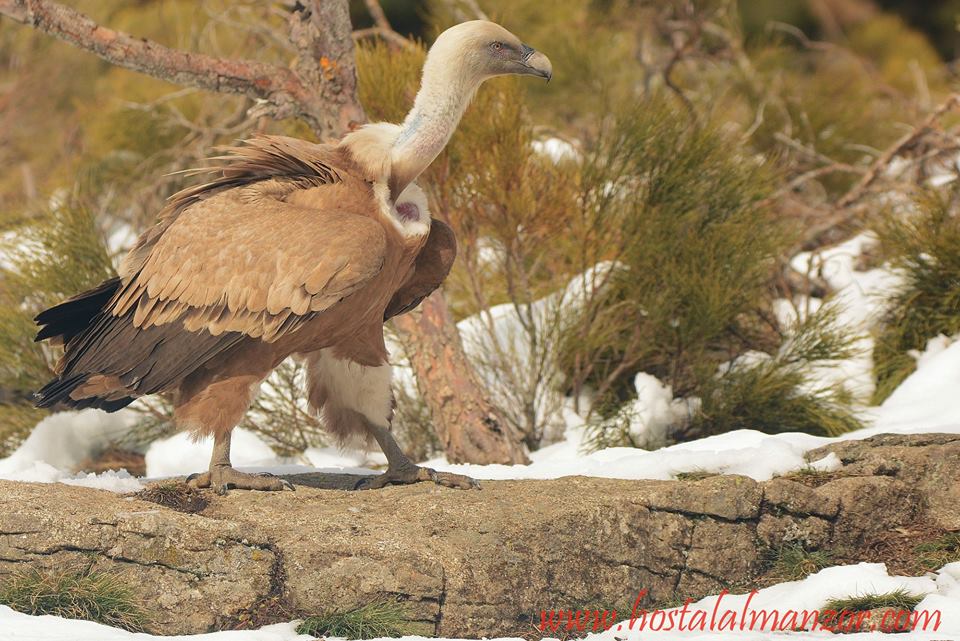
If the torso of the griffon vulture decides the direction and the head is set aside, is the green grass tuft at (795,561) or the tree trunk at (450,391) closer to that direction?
the green grass tuft

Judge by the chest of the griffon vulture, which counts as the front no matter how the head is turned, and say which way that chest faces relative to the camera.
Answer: to the viewer's right

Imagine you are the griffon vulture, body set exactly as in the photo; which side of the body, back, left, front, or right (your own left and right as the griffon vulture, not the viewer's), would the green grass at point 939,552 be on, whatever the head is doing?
front

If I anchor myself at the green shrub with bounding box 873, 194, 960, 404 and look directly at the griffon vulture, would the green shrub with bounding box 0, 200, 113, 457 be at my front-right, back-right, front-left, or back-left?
front-right

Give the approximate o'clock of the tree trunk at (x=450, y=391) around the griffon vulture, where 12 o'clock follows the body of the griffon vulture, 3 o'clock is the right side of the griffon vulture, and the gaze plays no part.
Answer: The tree trunk is roughly at 10 o'clock from the griffon vulture.

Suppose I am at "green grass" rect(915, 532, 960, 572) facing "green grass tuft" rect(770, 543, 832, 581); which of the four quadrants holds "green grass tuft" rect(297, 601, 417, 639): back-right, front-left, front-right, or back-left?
front-left

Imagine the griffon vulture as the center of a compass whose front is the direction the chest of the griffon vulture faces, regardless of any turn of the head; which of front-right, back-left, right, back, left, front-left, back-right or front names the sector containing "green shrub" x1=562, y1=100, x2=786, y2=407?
front-left

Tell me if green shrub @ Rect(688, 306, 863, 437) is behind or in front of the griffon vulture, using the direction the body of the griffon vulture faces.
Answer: in front

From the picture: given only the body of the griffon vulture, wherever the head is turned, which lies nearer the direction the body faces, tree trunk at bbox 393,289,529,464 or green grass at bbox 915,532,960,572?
the green grass

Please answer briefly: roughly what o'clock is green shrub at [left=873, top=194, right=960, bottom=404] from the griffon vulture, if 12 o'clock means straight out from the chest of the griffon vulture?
The green shrub is roughly at 11 o'clock from the griffon vulture.

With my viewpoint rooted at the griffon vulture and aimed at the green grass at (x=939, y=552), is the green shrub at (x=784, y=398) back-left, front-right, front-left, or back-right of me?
front-left

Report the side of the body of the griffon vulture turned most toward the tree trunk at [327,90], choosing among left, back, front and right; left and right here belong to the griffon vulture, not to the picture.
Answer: left
